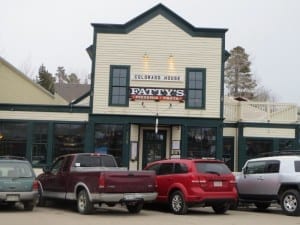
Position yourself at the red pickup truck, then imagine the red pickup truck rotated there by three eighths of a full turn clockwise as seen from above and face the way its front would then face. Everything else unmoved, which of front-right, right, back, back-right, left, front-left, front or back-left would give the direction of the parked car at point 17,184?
back

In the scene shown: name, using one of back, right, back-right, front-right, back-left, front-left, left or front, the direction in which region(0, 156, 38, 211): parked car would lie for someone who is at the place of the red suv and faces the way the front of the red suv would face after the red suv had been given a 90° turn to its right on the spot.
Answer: back-left

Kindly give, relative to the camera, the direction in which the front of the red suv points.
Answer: facing away from the viewer and to the left of the viewer

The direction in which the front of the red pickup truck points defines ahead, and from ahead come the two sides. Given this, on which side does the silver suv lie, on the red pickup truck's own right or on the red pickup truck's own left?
on the red pickup truck's own right

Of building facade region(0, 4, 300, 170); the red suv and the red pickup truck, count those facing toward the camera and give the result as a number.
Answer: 1

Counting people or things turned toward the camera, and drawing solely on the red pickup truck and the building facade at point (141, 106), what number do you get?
1

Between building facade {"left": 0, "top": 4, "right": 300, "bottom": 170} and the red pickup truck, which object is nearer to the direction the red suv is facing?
the building facade

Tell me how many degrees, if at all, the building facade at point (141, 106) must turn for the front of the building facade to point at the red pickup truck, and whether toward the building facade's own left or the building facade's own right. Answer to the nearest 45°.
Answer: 0° — it already faces it

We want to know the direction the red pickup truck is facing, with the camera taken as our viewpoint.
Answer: facing away from the viewer and to the left of the viewer

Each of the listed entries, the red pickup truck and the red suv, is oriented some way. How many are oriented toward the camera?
0

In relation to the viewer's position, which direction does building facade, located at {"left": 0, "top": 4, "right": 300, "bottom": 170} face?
facing the viewer
